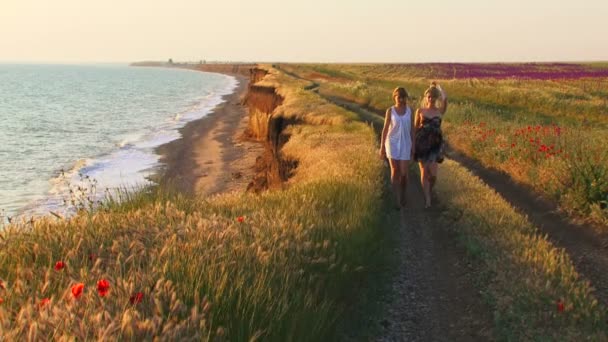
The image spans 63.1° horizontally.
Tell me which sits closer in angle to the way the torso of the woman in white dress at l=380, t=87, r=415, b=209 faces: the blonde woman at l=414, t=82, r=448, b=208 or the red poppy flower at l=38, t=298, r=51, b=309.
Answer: the red poppy flower

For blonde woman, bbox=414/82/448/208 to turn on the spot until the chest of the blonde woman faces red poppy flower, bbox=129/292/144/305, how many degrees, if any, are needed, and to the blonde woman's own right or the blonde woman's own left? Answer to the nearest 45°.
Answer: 0° — they already face it

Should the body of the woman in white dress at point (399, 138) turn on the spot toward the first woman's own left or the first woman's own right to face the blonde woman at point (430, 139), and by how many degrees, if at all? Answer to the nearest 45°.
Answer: approximately 135° to the first woman's own left

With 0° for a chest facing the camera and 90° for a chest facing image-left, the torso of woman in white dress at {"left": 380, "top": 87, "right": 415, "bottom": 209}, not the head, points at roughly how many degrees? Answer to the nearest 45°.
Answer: approximately 0°

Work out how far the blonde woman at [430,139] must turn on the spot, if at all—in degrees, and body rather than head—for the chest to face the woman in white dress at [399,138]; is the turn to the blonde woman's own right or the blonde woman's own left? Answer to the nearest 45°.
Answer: approximately 45° to the blonde woman's own right

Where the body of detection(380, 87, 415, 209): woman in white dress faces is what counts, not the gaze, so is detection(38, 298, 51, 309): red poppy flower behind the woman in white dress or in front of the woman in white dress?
in front

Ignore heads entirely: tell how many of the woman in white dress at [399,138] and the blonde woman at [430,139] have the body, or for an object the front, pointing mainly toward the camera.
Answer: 2

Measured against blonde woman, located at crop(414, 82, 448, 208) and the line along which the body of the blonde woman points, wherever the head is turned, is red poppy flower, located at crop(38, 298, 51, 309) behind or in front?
in front

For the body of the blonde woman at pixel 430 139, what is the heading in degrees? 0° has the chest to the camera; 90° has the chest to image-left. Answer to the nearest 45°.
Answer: approximately 0°

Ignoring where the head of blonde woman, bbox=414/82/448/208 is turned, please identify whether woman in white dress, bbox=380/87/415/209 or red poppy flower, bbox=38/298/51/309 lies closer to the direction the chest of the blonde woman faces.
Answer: the red poppy flower

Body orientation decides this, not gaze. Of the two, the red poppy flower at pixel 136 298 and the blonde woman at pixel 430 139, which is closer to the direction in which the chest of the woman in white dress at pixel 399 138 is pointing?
the red poppy flower
